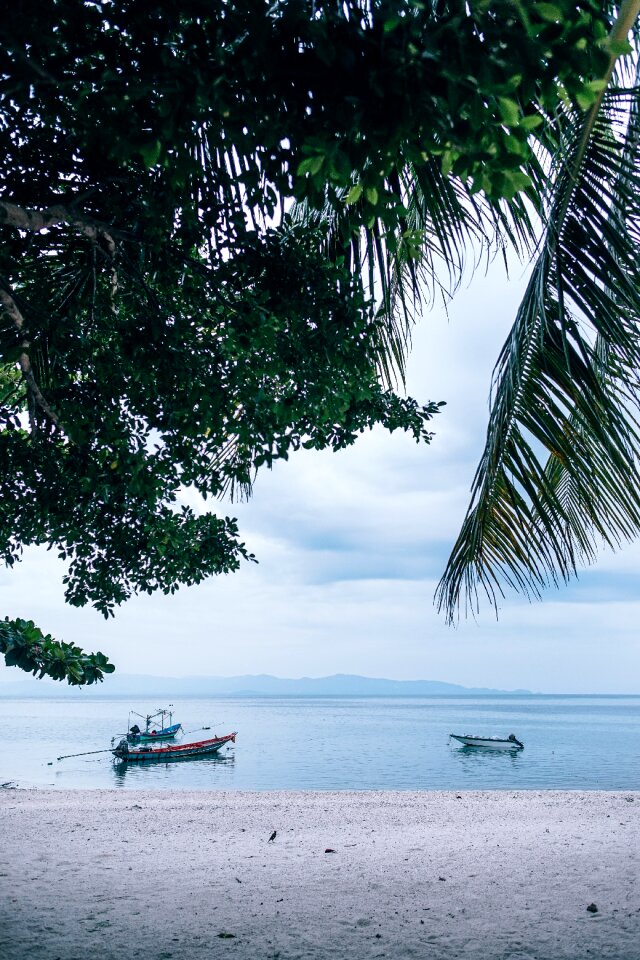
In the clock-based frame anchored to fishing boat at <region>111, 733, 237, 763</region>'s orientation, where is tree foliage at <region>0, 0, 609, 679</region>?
The tree foliage is roughly at 3 o'clock from the fishing boat.

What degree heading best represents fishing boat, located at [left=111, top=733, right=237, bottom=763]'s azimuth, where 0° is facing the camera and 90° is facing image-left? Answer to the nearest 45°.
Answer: approximately 270°
